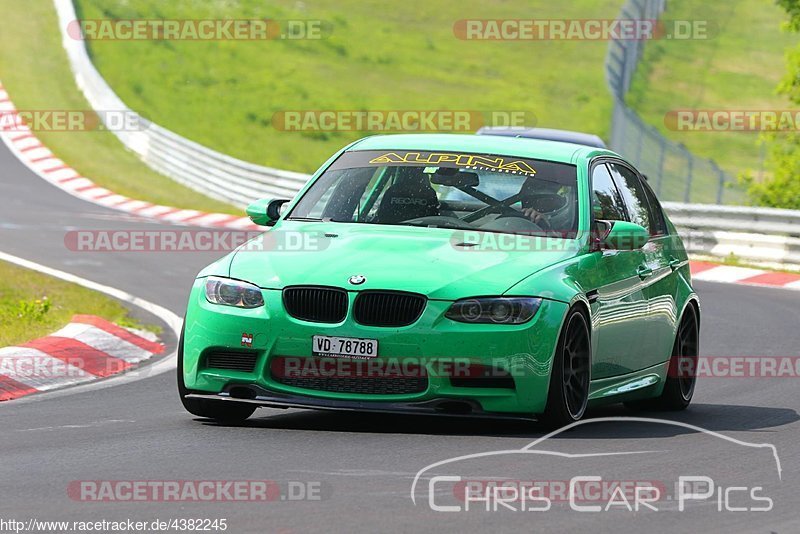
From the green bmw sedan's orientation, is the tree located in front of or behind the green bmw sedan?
behind

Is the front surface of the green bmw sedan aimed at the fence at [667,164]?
no

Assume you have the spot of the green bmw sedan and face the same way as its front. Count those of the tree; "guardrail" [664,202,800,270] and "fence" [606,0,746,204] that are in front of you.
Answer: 0

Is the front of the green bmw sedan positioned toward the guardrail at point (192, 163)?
no

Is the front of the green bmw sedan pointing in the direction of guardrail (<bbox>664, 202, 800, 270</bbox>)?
no
